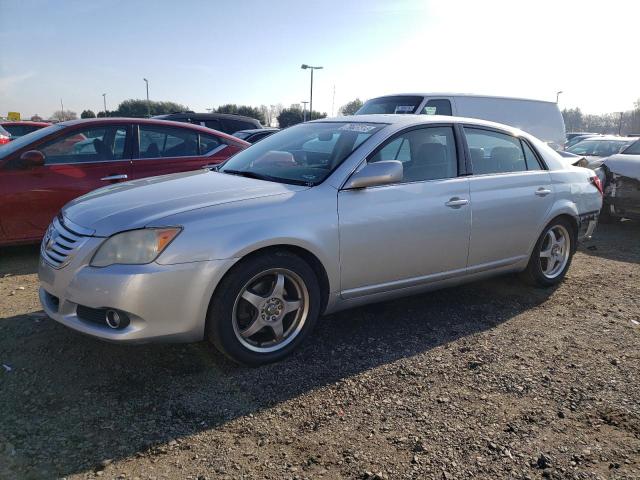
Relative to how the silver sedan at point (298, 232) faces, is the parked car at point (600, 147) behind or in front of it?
behind

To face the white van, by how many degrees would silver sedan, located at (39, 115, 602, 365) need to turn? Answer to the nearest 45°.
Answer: approximately 180°

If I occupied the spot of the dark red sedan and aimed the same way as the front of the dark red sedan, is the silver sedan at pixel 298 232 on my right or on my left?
on my left

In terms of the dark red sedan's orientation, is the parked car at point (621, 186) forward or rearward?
rearward

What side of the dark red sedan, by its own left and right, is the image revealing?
left

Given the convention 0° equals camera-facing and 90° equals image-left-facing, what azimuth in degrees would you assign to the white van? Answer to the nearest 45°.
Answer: approximately 45°

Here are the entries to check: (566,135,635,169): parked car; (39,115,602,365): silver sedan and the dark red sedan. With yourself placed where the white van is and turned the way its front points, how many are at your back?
1
